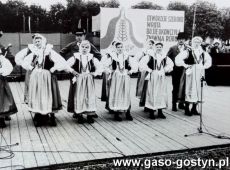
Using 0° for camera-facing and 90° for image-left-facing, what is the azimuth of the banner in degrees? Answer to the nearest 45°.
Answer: approximately 0°

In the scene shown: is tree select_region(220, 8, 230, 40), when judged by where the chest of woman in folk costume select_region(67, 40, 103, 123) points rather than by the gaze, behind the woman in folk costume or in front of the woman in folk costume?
behind

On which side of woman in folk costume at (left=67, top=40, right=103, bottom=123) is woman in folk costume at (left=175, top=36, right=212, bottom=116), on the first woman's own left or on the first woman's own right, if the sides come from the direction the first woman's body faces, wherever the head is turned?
on the first woman's own left

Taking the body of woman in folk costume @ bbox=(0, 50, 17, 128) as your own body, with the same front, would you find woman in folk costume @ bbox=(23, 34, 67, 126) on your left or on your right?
on your left

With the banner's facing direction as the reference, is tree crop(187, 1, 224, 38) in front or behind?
behind

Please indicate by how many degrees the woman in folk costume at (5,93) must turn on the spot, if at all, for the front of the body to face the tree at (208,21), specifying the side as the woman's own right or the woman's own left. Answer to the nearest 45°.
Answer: approximately 135° to the woman's own left

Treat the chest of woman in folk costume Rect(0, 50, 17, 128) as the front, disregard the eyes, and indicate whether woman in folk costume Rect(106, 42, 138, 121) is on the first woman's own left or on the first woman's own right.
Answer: on the first woman's own left

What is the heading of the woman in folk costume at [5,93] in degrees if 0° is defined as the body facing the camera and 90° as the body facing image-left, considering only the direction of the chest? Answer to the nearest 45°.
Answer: approximately 0°
